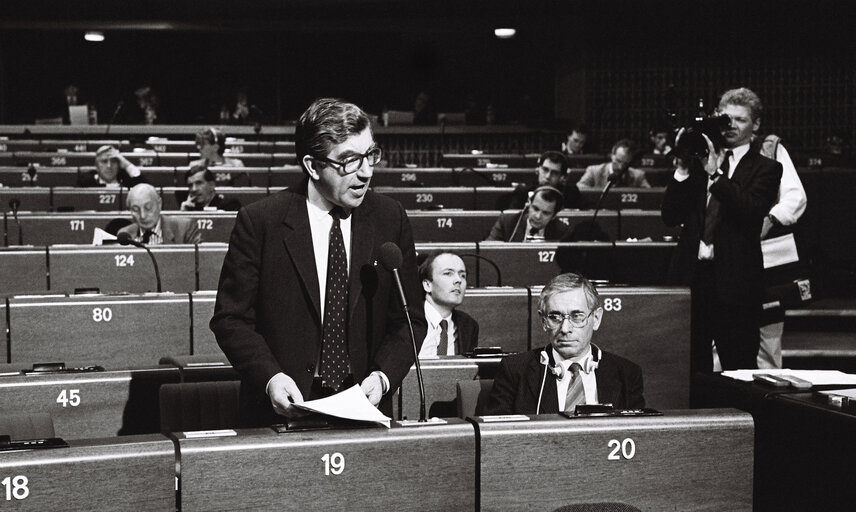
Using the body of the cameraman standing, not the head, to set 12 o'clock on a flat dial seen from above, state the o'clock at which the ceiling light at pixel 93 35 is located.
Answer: The ceiling light is roughly at 3 o'clock from the cameraman standing.

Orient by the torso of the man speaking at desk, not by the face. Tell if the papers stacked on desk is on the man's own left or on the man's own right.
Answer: on the man's own left

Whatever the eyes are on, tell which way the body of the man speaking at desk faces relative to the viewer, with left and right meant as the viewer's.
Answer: facing the viewer and to the right of the viewer

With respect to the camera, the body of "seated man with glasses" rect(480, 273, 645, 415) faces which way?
toward the camera

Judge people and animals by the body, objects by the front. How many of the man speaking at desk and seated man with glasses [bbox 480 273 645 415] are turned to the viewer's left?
0

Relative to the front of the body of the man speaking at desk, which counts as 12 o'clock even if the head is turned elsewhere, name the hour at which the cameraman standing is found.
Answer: The cameraman standing is roughly at 9 o'clock from the man speaking at desk.

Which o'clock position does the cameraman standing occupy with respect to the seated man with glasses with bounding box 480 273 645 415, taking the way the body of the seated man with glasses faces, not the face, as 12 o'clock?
The cameraman standing is roughly at 7 o'clock from the seated man with glasses.

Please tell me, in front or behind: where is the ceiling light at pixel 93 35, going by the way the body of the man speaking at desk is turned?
behind

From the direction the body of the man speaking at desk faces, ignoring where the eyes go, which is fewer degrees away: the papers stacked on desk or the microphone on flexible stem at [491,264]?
the papers stacked on desk

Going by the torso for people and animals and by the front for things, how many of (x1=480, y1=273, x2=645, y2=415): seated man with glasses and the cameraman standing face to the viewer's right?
0

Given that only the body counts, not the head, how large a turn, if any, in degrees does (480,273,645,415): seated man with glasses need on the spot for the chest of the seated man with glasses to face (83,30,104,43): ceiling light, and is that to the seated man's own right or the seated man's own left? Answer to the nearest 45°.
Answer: approximately 135° to the seated man's own right

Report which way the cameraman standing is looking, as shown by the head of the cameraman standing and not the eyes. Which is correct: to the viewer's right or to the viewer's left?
to the viewer's left

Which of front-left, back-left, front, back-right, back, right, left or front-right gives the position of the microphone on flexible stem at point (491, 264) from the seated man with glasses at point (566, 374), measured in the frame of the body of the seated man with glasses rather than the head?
back
